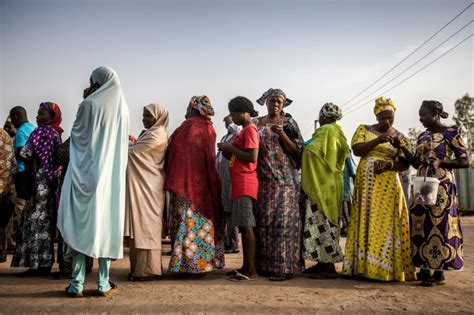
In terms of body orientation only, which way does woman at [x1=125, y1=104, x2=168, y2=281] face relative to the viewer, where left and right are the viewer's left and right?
facing to the left of the viewer

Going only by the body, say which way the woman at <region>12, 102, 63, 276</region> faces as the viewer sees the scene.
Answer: to the viewer's left

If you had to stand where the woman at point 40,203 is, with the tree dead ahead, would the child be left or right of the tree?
right

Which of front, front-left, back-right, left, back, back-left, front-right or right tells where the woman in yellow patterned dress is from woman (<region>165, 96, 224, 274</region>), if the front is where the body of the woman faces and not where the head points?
back-right

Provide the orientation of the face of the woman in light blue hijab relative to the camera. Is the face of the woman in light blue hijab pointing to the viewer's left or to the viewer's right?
to the viewer's left

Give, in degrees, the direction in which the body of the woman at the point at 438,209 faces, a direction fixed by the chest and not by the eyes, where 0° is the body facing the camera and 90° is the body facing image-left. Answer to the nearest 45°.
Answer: approximately 45°

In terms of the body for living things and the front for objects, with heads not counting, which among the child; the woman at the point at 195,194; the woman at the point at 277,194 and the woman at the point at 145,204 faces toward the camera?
the woman at the point at 277,194

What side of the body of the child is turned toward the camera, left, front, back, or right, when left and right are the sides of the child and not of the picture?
left

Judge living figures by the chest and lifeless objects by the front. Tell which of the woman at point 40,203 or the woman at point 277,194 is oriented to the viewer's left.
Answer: the woman at point 40,203
